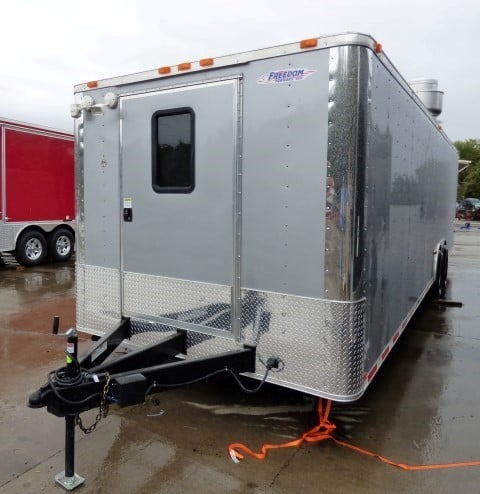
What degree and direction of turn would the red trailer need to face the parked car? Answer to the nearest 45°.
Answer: approximately 180°

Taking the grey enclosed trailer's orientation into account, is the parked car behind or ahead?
behind

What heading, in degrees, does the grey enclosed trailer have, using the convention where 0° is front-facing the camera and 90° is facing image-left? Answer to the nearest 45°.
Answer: approximately 45°

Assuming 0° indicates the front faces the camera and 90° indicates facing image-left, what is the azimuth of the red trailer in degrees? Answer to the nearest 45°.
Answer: approximately 45°

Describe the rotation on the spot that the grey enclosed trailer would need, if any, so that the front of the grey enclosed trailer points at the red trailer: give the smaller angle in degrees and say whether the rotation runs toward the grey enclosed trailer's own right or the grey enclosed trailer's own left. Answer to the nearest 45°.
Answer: approximately 90° to the grey enclosed trailer's own right
